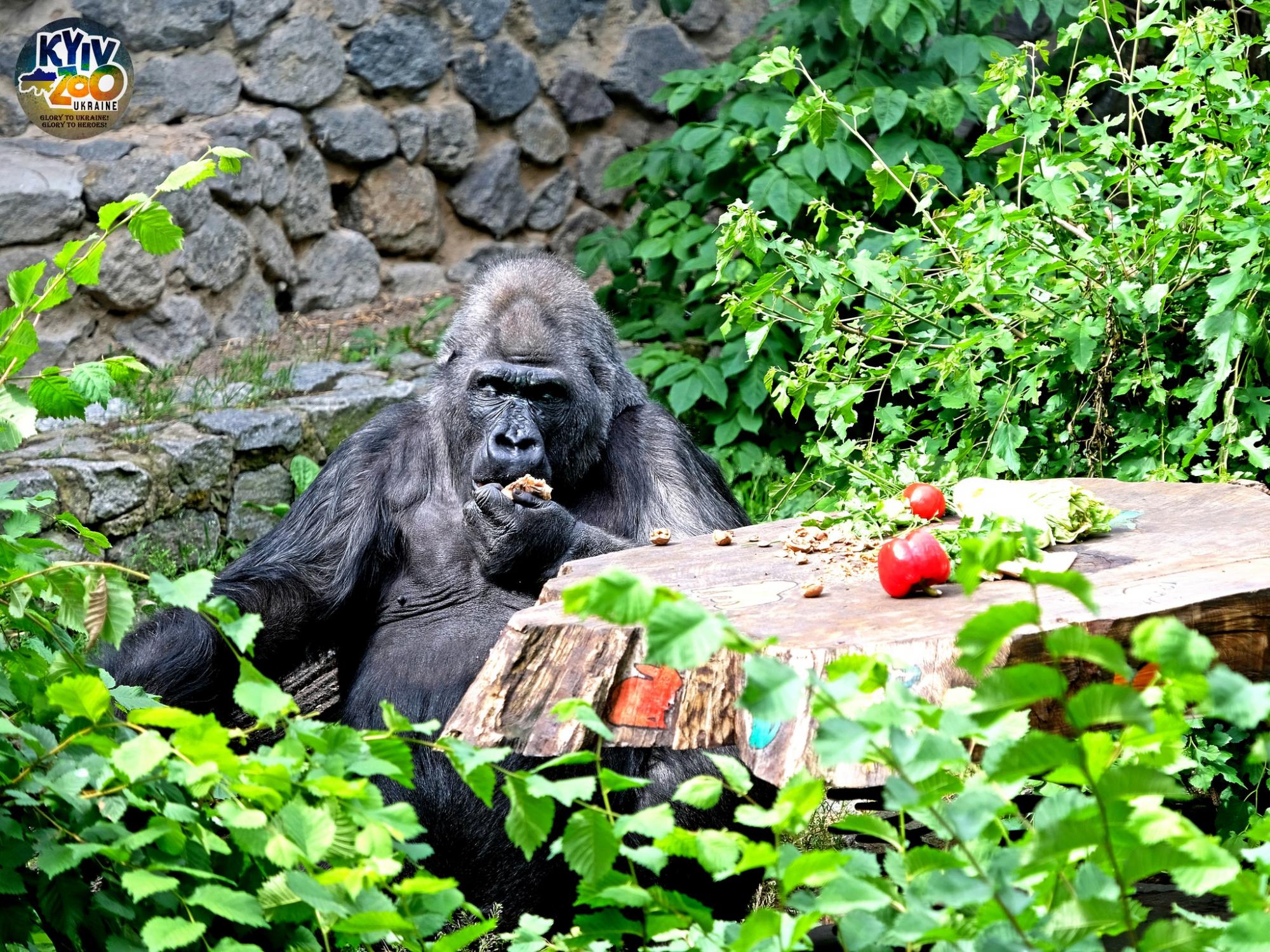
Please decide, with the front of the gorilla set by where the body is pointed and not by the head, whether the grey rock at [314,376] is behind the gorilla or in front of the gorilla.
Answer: behind

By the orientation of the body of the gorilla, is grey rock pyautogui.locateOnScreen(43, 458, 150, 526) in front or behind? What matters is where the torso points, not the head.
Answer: behind

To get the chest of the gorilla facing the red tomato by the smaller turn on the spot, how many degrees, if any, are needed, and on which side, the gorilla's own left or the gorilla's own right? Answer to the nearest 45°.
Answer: approximately 45° to the gorilla's own left

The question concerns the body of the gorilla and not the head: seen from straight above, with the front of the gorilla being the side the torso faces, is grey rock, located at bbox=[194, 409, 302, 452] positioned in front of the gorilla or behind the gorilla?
behind

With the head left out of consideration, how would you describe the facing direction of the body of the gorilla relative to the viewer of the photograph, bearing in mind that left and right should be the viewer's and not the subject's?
facing the viewer

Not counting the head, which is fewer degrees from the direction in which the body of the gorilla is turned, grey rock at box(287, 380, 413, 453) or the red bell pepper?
the red bell pepper

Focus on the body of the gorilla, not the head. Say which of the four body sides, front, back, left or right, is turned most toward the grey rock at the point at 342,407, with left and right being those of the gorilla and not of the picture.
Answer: back

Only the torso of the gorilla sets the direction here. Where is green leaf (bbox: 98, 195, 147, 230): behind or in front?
in front

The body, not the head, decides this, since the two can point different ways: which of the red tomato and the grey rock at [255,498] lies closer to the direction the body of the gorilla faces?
the red tomato

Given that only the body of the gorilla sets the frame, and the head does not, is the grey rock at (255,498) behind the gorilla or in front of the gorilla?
behind

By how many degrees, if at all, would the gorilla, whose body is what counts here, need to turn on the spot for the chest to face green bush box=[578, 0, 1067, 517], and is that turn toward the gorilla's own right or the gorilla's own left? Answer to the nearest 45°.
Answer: approximately 135° to the gorilla's own left

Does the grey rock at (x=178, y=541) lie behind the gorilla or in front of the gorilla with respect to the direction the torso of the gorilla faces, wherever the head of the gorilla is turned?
behind
